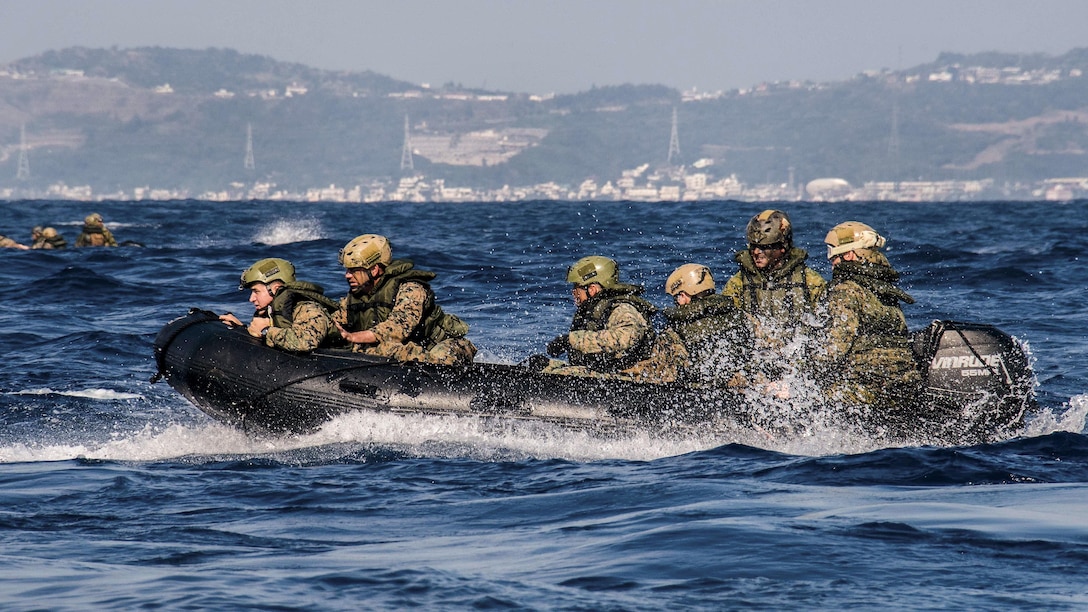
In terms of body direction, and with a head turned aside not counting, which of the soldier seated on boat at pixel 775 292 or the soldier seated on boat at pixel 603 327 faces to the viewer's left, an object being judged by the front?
the soldier seated on boat at pixel 603 327

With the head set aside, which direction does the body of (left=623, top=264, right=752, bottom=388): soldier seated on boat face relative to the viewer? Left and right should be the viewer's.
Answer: facing away from the viewer and to the left of the viewer

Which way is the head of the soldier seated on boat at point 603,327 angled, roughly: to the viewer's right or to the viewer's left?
to the viewer's left

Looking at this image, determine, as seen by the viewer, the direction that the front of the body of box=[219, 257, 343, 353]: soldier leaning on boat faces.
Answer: to the viewer's left

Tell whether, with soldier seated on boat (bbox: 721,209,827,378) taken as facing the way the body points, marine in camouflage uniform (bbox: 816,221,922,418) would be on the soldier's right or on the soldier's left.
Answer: on the soldier's left

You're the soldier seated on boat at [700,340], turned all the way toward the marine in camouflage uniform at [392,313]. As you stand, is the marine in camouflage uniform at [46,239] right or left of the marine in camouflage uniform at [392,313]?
right

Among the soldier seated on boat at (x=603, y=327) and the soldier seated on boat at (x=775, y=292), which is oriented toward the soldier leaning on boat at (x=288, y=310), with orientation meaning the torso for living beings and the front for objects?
the soldier seated on boat at (x=603, y=327)

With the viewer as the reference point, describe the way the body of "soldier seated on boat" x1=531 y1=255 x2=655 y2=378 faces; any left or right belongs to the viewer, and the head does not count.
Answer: facing to the left of the viewer

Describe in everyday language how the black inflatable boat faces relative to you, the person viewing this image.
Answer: facing to the left of the viewer

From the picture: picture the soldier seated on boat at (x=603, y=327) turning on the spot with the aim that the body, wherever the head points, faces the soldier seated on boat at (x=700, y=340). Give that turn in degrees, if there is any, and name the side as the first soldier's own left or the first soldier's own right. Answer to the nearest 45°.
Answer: approximately 180°

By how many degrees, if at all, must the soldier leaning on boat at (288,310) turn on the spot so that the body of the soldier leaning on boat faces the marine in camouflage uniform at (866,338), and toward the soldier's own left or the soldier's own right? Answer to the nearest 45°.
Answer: approximately 135° to the soldier's own left

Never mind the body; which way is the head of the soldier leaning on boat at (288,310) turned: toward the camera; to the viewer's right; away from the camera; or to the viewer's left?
to the viewer's left

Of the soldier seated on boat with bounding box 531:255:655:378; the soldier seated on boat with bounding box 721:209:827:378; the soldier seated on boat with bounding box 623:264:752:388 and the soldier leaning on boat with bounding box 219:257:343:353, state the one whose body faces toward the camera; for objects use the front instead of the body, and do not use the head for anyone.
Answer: the soldier seated on boat with bounding box 721:209:827:378

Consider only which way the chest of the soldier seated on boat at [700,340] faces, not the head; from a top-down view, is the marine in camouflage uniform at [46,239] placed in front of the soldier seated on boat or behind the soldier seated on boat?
in front
